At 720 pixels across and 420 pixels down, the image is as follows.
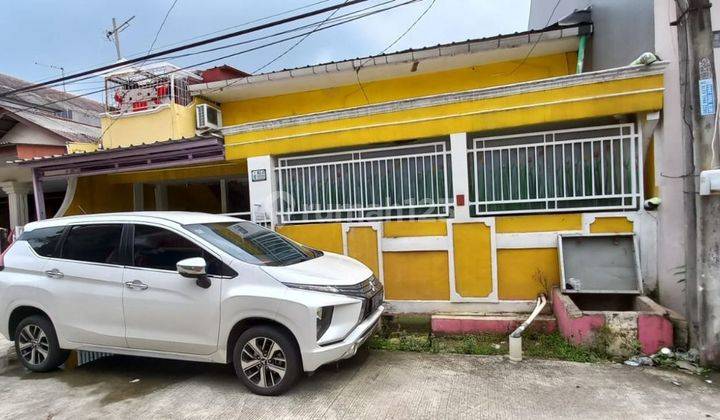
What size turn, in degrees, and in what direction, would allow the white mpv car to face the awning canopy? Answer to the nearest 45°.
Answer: approximately 135° to its left

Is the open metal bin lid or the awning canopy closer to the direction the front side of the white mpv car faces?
the open metal bin lid

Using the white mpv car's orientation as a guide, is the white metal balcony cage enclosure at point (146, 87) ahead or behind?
behind

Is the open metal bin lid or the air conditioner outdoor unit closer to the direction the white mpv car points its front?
the open metal bin lid

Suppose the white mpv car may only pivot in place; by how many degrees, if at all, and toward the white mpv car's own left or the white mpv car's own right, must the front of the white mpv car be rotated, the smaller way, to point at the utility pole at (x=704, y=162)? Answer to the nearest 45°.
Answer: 0° — it already faces it

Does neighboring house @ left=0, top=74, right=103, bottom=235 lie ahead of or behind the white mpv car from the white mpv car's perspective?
behind

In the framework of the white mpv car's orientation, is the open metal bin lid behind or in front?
in front

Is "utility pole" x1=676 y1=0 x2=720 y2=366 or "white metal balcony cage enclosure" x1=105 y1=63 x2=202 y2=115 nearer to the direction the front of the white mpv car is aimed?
the utility pole

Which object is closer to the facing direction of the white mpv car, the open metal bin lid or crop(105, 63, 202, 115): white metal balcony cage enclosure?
the open metal bin lid

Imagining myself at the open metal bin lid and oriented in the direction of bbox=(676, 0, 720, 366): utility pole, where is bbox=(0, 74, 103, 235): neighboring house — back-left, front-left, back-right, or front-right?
back-right

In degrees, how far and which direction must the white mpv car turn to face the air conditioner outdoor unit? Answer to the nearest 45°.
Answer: approximately 135° to its left

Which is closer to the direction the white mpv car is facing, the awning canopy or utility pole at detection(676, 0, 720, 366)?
the utility pole
